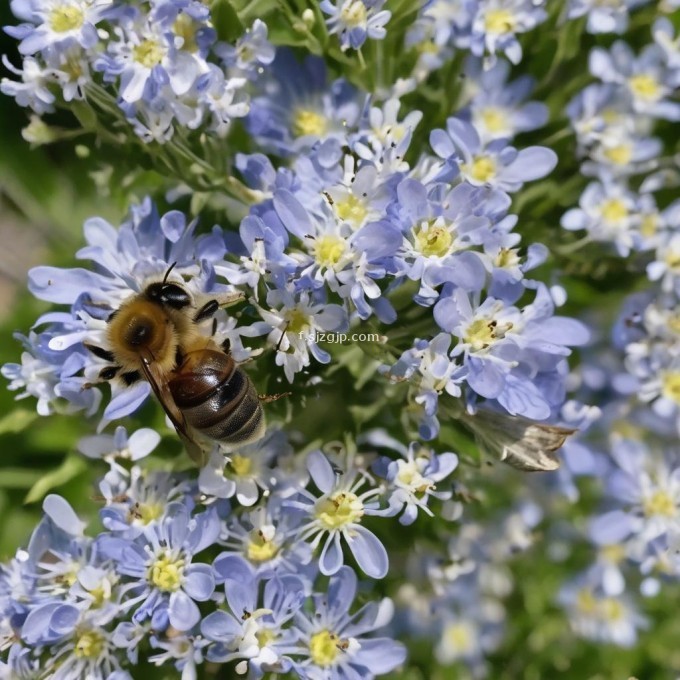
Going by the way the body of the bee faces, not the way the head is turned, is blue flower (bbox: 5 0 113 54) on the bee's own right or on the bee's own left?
on the bee's own right

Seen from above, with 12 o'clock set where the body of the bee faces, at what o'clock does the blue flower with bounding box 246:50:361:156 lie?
The blue flower is roughly at 3 o'clock from the bee.

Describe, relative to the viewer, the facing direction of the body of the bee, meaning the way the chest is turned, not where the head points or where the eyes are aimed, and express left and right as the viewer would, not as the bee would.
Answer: facing away from the viewer and to the left of the viewer

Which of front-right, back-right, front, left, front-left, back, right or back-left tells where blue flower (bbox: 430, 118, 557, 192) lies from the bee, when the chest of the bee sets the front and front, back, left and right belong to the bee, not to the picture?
back-right

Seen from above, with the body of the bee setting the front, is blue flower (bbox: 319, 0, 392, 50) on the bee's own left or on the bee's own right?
on the bee's own right
